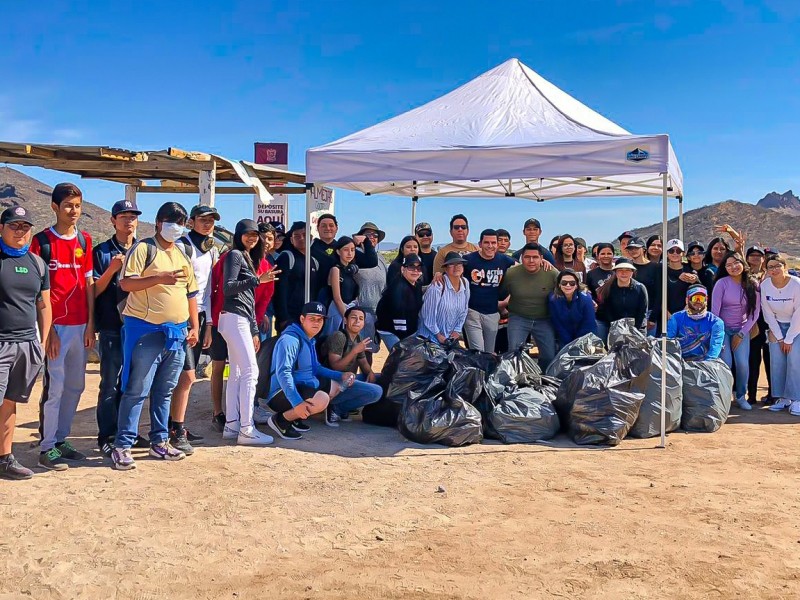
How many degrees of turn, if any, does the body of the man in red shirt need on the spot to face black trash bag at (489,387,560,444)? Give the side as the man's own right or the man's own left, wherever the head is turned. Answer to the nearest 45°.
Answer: approximately 45° to the man's own left

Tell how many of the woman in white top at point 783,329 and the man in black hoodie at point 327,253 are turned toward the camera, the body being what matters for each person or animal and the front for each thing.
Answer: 2

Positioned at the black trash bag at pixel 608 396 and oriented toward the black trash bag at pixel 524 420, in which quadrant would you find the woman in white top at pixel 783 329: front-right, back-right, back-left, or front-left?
back-right

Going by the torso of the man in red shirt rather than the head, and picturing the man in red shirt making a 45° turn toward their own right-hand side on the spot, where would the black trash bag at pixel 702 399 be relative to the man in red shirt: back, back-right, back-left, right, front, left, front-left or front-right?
left

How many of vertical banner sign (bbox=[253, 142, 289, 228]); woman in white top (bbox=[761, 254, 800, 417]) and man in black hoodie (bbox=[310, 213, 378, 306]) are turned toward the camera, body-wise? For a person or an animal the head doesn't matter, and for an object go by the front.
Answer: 3

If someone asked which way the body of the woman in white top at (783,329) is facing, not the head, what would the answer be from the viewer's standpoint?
toward the camera

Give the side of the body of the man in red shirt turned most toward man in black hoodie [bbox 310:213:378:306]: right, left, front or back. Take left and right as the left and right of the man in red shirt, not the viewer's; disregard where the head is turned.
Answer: left

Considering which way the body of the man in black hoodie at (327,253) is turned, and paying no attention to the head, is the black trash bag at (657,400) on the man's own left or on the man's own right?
on the man's own left

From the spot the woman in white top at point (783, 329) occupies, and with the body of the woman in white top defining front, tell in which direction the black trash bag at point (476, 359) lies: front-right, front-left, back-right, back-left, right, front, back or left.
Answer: front-right

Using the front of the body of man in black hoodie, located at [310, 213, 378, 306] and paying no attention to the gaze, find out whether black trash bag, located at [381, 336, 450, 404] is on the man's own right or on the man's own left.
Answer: on the man's own left

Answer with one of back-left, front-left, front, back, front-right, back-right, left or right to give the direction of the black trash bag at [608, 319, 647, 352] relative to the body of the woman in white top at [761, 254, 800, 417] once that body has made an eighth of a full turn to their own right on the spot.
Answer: front

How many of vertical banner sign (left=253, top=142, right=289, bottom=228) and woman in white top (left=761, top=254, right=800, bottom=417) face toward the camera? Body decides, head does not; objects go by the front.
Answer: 2
